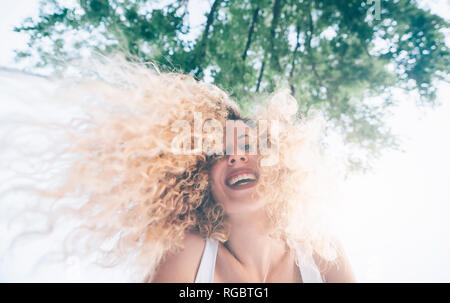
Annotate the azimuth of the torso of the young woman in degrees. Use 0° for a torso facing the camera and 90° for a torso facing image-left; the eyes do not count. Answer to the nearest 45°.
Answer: approximately 0°
